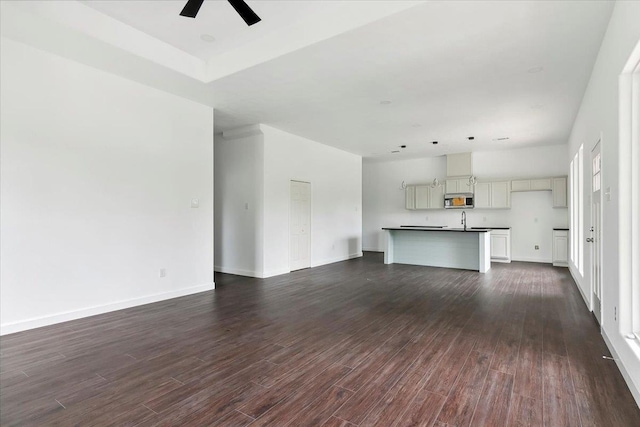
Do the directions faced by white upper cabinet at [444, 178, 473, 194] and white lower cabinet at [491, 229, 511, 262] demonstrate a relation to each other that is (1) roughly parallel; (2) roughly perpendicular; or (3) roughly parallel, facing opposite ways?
roughly parallel

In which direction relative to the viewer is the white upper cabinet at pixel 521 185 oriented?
toward the camera

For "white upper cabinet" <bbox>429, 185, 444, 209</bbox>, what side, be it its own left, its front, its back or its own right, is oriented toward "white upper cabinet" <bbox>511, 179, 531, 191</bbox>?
left

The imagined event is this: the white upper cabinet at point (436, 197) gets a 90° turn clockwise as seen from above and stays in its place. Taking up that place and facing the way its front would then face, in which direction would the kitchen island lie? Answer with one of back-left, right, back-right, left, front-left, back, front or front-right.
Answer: left

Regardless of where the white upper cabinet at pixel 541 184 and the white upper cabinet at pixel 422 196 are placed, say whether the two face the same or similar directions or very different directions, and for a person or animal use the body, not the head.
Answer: same or similar directions

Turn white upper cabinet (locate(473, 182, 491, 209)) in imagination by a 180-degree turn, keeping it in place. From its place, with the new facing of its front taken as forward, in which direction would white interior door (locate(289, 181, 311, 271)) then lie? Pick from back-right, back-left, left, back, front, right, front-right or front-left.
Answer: back-left

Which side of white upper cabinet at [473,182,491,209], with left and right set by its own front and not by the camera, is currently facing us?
front

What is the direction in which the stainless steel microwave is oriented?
toward the camera

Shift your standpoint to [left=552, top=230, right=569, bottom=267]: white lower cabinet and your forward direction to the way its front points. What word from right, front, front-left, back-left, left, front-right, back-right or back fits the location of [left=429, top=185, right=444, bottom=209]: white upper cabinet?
right

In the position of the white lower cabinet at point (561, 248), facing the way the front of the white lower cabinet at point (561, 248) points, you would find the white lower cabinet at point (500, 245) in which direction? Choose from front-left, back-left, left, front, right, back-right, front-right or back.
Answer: right

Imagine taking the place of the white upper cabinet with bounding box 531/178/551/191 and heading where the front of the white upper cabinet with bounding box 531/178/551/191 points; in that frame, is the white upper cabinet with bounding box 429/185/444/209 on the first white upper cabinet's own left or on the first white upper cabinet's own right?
on the first white upper cabinet's own right

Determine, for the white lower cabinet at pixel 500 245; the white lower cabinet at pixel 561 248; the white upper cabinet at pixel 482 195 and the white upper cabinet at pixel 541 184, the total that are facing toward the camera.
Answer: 4

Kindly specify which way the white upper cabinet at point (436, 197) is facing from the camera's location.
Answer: facing the viewer

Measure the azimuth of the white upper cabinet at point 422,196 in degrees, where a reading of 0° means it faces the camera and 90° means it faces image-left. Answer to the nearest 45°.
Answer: approximately 0°

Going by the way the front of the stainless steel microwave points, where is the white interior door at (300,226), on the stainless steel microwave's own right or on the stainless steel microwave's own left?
on the stainless steel microwave's own right

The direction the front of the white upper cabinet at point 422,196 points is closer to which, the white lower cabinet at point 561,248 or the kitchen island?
the kitchen island
